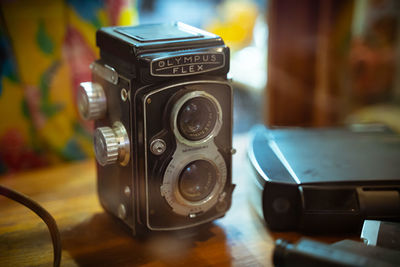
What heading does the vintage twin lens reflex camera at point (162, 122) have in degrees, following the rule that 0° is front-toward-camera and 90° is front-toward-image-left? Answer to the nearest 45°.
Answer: approximately 315°
